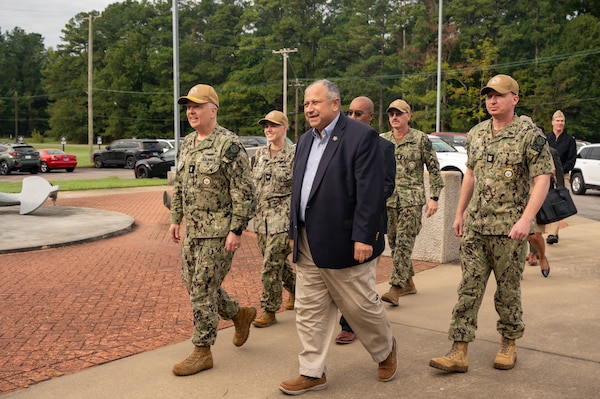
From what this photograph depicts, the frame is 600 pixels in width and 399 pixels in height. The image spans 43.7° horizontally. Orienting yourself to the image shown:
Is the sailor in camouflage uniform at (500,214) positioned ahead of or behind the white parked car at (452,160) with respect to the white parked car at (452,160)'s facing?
ahead

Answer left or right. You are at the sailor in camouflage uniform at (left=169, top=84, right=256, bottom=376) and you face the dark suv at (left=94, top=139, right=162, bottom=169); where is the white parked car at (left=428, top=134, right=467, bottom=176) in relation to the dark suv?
right

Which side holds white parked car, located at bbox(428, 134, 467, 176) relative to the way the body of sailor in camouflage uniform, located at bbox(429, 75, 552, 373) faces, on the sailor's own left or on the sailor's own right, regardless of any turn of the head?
on the sailor's own right

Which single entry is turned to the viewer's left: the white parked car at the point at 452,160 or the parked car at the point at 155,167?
the parked car

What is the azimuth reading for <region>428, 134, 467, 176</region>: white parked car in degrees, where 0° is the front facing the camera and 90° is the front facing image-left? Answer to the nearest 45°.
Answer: approximately 315°

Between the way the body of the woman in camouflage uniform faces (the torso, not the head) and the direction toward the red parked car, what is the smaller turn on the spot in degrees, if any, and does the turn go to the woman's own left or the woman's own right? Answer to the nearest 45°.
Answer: approximately 135° to the woman's own right

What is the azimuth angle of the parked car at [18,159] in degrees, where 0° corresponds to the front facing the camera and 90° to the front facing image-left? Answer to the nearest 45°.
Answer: approximately 135°

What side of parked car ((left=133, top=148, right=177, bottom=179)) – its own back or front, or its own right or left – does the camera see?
left

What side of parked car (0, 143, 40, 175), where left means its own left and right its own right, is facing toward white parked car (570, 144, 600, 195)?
back

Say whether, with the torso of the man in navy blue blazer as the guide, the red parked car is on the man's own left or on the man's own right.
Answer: on the man's own right

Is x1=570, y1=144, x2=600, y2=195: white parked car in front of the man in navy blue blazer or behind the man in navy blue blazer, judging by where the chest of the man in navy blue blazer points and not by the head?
behind

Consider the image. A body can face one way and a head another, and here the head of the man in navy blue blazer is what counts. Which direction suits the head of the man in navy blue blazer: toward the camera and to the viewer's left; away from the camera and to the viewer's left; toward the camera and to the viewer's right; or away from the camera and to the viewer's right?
toward the camera and to the viewer's left

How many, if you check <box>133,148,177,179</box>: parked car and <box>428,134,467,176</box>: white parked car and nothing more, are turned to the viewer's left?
1

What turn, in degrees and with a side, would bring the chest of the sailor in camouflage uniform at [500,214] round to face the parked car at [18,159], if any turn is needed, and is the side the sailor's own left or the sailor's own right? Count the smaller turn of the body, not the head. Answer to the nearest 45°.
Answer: approximately 90° to the sailor's own right
